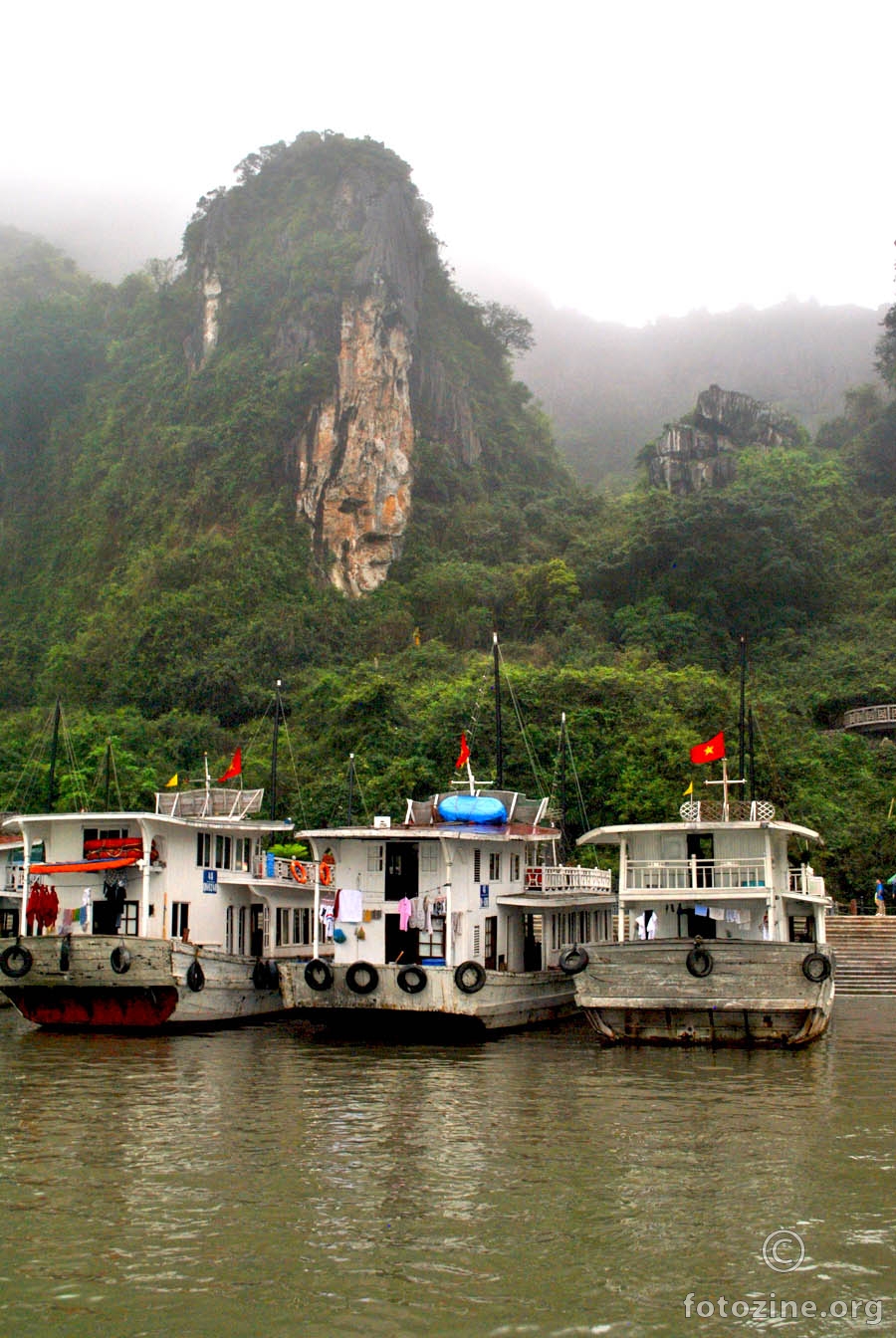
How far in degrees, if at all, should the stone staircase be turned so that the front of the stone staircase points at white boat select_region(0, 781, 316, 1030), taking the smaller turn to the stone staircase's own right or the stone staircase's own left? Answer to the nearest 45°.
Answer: approximately 45° to the stone staircase's own right

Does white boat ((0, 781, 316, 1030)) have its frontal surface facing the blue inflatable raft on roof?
no

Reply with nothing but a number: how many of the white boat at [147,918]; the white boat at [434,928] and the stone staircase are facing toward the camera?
1

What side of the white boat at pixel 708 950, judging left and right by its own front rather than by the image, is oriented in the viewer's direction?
back

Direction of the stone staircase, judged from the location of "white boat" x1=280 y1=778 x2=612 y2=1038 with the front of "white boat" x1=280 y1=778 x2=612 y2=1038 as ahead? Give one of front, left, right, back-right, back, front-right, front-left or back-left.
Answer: front

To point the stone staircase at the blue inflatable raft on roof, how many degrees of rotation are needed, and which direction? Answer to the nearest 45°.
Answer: approximately 45° to its right

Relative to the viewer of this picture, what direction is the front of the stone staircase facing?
facing the viewer

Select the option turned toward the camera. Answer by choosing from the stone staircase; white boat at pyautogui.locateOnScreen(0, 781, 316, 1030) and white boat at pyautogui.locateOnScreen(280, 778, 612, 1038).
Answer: the stone staircase

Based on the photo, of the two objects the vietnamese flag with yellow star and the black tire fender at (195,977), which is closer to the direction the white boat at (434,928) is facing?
the vietnamese flag with yellow star

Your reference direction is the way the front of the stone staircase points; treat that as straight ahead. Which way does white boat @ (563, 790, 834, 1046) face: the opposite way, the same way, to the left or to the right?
the opposite way
